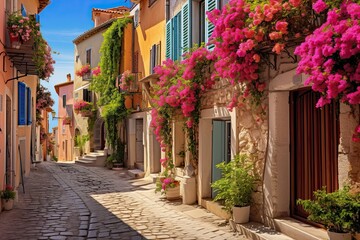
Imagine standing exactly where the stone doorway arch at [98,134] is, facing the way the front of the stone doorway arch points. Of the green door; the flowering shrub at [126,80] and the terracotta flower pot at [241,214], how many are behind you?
0

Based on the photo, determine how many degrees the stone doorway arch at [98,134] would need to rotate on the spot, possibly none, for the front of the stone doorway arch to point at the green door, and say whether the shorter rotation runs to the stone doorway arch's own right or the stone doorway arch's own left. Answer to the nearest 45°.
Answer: approximately 45° to the stone doorway arch's own left

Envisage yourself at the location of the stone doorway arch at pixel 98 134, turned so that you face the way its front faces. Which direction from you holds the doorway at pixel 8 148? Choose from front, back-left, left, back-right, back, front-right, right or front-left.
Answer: front-left

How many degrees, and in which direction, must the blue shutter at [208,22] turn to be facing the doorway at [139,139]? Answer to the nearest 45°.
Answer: approximately 135° to its right

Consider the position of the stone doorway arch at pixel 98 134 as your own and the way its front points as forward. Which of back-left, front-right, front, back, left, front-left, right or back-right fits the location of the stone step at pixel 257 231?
front-left

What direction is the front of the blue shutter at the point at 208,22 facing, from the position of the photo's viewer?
facing the viewer and to the left of the viewer

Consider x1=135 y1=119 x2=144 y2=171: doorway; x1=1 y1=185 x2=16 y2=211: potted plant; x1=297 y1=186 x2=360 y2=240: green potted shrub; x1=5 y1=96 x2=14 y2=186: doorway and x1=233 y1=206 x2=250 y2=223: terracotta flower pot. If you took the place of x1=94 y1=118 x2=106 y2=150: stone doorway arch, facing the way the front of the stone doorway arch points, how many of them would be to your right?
0

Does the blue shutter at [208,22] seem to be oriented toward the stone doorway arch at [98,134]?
no

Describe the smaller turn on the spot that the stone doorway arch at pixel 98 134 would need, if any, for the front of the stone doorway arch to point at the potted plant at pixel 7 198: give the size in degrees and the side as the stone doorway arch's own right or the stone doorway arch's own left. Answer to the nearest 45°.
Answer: approximately 45° to the stone doorway arch's own left

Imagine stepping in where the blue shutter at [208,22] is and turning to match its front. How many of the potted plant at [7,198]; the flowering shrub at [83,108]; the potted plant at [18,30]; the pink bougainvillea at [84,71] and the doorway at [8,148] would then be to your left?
0

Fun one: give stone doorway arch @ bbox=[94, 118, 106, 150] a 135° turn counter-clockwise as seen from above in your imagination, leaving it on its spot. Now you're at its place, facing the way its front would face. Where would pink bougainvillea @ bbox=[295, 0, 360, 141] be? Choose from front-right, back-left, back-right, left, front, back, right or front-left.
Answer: right

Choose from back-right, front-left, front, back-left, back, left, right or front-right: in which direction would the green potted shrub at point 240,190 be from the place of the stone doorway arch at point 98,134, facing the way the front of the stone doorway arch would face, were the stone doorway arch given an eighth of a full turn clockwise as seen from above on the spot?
left

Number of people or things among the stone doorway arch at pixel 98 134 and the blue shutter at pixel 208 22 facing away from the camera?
0

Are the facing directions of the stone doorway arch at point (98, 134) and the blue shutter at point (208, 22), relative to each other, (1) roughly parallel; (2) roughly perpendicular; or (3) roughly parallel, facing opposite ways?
roughly parallel

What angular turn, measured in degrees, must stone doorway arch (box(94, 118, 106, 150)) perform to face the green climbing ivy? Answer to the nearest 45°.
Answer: approximately 45° to its left
